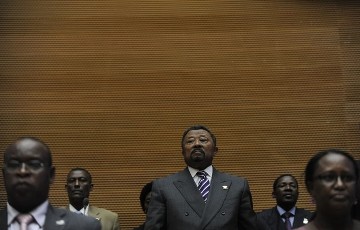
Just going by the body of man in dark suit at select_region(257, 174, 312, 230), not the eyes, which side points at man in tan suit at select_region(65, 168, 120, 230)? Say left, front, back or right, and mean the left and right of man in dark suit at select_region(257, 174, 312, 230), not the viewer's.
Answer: right

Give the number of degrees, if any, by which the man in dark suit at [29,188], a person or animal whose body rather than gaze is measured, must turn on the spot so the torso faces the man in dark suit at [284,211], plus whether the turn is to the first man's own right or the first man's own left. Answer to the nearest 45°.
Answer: approximately 135° to the first man's own left

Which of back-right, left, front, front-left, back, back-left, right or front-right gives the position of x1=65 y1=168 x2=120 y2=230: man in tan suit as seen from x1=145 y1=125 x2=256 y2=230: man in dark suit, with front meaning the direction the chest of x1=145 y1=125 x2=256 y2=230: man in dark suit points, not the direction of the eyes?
back-right

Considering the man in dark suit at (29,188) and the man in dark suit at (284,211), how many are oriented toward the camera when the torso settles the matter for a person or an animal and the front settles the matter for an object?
2

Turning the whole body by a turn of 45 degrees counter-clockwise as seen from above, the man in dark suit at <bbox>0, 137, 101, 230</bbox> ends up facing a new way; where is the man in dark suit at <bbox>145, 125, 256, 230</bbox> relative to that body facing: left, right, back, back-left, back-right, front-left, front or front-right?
left

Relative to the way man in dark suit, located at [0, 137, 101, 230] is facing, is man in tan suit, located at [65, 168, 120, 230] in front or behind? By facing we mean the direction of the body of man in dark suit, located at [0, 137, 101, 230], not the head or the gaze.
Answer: behind

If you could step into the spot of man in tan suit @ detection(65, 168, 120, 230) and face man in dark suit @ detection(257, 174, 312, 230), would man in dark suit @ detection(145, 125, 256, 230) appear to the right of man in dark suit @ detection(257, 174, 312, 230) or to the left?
right

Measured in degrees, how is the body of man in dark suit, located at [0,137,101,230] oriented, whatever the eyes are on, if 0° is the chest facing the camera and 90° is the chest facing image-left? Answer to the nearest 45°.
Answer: approximately 0°

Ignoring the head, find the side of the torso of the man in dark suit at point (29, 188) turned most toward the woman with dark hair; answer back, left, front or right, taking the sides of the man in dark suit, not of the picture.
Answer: left
